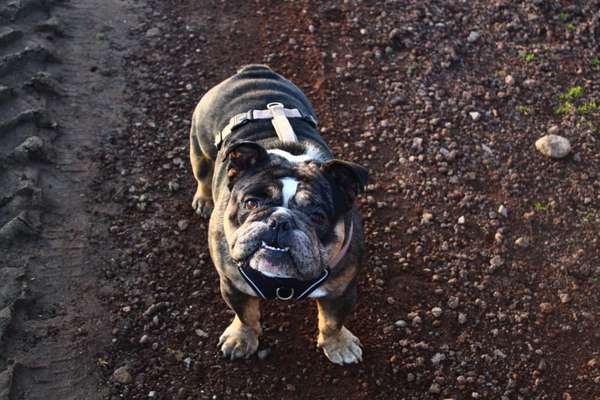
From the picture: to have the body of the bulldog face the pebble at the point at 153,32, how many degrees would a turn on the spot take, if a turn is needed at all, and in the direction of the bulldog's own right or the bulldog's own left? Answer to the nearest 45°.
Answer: approximately 180°

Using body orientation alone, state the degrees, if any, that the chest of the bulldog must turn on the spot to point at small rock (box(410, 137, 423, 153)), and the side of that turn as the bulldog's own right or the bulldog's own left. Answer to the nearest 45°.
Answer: approximately 135° to the bulldog's own left

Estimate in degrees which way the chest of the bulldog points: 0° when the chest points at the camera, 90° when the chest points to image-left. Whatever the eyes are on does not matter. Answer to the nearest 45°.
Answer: approximately 0°

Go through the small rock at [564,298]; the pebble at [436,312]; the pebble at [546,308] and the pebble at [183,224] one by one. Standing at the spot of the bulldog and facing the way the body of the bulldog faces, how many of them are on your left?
3

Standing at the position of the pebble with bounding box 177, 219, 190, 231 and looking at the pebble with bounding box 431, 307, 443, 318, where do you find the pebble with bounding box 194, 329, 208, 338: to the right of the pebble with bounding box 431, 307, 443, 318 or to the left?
right

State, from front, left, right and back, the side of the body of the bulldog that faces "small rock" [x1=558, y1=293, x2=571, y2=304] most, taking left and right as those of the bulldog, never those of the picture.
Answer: left

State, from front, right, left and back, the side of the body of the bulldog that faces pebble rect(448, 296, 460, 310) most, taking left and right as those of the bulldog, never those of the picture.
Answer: left

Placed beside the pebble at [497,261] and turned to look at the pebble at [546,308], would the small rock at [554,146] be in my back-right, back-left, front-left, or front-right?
back-left
